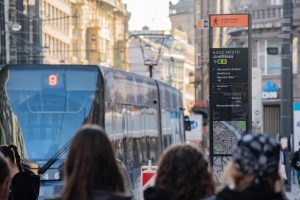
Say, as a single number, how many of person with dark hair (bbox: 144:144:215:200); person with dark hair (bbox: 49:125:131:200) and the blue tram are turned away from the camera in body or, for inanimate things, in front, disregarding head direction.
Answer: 2

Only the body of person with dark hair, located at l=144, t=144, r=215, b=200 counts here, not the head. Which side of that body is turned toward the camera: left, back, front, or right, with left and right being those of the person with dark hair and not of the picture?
back

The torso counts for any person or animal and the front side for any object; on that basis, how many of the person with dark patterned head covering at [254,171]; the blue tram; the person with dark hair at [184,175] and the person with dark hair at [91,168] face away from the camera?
3

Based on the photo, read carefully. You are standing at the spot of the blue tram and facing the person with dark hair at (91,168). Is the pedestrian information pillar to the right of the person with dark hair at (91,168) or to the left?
left

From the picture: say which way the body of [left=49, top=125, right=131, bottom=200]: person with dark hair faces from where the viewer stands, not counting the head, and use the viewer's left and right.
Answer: facing away from the viewer

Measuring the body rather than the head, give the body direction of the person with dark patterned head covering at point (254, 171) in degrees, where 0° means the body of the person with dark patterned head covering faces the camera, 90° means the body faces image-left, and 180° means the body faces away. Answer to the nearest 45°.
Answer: approximately 180°

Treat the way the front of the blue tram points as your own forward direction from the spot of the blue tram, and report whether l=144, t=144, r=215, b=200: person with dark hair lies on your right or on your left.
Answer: on your left

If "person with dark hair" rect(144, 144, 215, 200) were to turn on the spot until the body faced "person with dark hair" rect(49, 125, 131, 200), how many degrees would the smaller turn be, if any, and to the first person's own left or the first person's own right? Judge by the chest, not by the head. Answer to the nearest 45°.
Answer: approximately 135° to the first person's own left

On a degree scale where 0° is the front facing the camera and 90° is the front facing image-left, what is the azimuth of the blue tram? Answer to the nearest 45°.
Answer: approximately 45°

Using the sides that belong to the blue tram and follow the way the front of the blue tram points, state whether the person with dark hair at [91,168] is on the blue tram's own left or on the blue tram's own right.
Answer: on the blue tram's own left

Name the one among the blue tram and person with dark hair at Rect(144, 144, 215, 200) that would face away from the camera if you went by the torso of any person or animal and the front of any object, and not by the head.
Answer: the person with dark hair

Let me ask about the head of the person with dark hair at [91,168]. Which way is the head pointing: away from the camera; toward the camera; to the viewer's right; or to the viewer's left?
away from the camera
